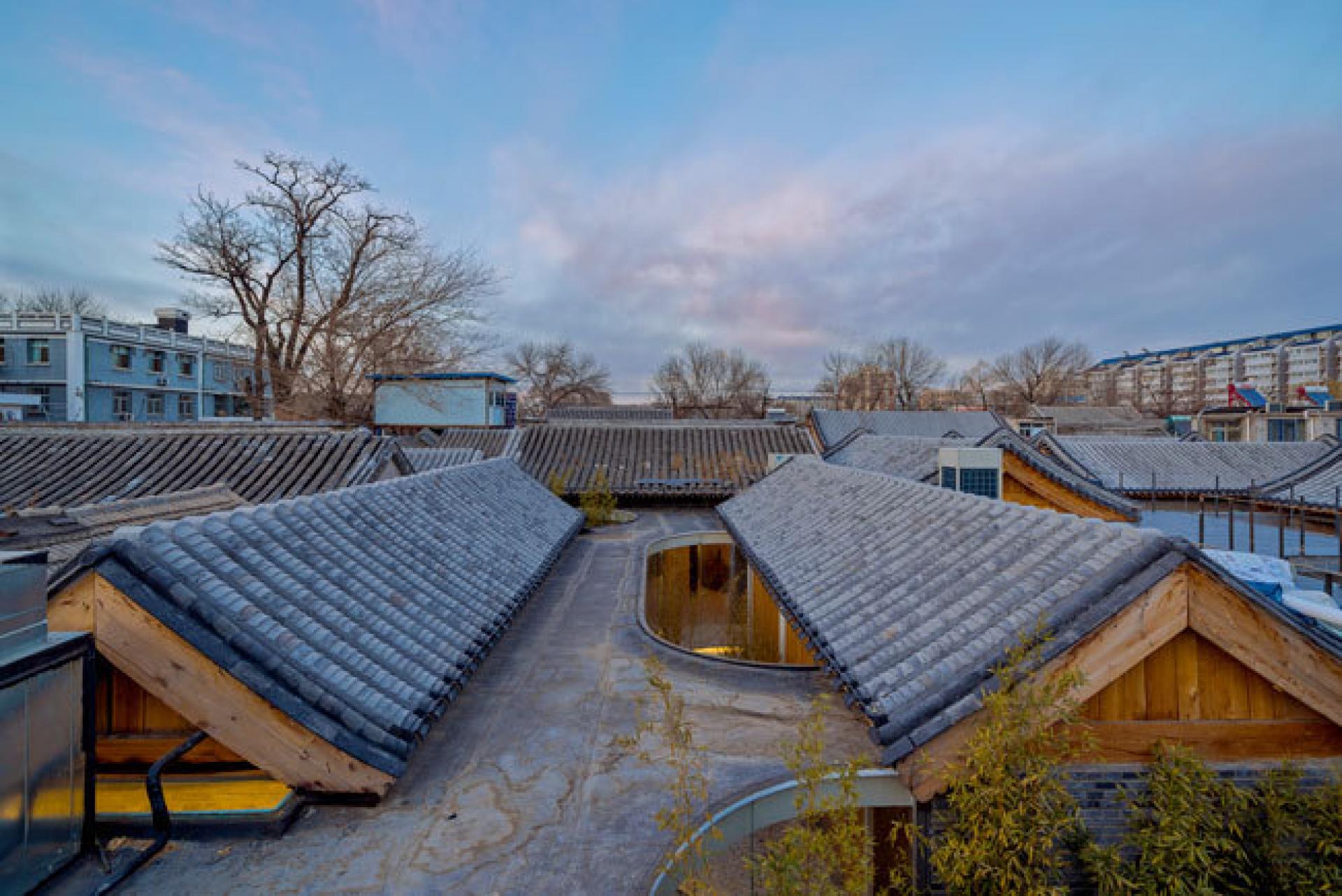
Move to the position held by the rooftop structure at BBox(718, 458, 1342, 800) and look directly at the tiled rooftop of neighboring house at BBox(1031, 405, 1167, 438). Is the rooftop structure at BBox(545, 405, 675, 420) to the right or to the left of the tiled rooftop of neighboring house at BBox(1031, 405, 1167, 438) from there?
left

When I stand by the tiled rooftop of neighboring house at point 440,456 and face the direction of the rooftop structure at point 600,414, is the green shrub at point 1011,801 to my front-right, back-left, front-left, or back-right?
back-right

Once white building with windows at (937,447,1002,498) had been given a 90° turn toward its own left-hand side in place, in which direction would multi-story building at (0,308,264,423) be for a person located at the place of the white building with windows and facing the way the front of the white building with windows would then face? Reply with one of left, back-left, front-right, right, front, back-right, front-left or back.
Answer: back

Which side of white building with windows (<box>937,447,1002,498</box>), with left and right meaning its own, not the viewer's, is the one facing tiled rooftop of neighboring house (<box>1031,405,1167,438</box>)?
back

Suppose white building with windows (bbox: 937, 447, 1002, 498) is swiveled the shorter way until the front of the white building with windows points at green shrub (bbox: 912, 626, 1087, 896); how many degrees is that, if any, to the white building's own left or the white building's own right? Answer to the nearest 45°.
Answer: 0° — it already faces it

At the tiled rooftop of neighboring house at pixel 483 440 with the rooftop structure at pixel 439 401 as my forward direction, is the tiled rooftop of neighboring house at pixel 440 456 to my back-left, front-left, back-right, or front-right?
back-left

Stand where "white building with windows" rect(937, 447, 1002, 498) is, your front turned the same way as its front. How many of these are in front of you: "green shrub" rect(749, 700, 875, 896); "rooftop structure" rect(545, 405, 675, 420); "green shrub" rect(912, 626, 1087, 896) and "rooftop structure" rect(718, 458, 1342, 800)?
3

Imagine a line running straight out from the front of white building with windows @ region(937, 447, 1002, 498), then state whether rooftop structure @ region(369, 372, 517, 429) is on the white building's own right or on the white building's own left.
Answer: on the white building's own right

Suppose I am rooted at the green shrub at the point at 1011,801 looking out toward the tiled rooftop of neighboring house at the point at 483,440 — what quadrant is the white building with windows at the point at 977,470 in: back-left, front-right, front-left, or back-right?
front-right

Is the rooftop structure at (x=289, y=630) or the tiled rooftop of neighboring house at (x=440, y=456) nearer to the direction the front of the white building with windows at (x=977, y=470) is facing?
the rooftop structure

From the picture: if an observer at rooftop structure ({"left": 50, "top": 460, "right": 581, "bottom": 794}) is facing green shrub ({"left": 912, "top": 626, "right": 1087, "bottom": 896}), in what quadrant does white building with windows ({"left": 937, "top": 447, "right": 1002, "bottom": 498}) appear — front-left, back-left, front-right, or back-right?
front-left

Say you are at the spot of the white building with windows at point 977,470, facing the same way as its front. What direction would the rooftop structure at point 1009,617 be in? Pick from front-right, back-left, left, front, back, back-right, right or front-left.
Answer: front

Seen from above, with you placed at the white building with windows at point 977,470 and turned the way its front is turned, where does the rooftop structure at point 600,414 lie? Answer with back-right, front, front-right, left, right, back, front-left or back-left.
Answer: back-right

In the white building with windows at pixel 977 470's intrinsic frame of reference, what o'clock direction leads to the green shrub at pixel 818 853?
The green shrub is roughly at 12 o'clock from the white building with windows.

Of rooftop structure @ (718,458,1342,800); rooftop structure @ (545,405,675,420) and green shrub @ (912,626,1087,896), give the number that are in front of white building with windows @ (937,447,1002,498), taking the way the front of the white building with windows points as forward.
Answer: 2

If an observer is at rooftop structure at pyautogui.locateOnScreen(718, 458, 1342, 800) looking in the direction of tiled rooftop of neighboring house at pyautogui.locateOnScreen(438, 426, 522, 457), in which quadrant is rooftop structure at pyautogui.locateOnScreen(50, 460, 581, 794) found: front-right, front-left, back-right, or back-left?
front-left
